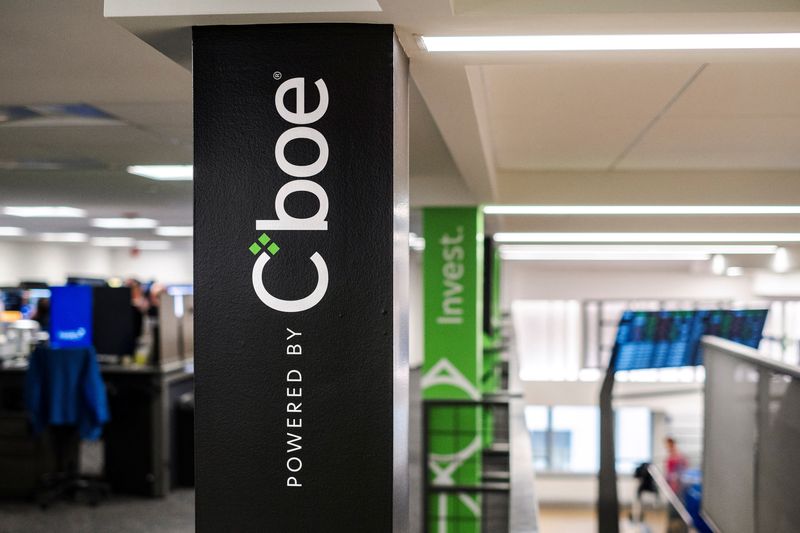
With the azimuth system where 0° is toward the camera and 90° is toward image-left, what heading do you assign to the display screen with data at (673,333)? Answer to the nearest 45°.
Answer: approximately 0°

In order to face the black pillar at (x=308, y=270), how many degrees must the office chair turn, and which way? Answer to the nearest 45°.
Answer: approximately 180°

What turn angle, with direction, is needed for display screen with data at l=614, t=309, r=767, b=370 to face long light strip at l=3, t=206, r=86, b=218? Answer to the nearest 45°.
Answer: approximately 90° to its right

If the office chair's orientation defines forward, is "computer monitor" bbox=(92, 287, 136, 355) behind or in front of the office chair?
in front

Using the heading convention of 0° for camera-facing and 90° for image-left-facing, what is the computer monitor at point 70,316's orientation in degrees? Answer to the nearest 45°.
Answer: approximately 0°

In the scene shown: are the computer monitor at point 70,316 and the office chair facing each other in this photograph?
yes

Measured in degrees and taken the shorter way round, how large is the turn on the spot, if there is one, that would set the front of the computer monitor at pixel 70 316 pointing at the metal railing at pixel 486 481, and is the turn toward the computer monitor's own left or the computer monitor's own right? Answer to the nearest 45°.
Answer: approximately 45° to the computer monitor's own left

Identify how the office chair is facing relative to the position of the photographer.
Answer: facing away from the viewer

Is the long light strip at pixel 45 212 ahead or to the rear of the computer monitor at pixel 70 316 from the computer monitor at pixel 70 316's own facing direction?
to the rear
